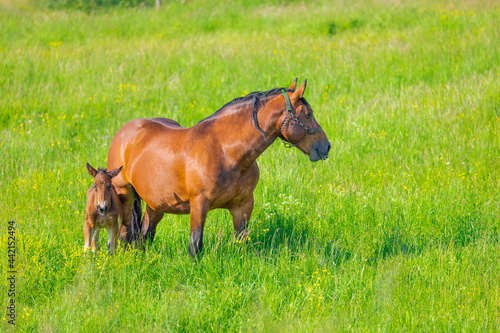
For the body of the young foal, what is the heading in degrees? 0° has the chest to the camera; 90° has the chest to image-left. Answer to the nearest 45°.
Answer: approximately 0°

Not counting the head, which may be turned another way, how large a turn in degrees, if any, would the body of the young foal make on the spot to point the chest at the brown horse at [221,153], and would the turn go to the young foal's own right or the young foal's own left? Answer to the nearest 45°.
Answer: approximately 45° to the young foal's own left
